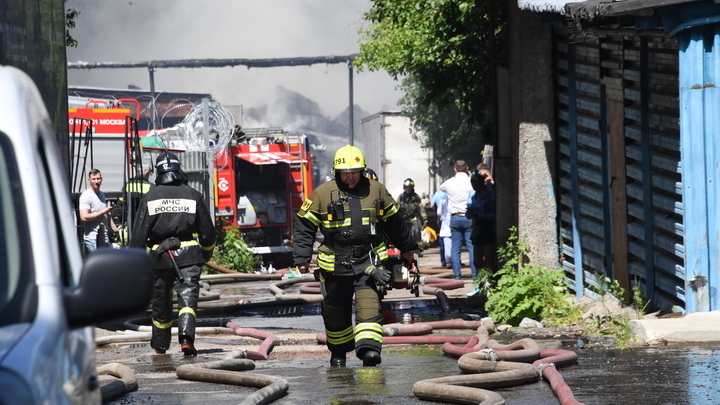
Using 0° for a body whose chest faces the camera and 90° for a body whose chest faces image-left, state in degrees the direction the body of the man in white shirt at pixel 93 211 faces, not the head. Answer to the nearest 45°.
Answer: approximately 315°

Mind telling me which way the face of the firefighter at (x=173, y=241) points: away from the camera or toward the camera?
away from the camera

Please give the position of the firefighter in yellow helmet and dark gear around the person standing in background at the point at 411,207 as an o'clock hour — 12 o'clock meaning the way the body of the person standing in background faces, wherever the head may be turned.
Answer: The firefighter in yellow helmet and dark gear is roughly at 12 o'clock from the person standing in background.

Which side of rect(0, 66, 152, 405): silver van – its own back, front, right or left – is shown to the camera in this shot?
front

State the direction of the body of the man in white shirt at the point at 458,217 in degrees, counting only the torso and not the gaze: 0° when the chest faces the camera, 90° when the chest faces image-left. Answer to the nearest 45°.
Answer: approximately 180°

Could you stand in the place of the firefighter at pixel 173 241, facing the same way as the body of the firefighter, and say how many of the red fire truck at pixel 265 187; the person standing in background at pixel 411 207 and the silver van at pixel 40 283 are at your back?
1

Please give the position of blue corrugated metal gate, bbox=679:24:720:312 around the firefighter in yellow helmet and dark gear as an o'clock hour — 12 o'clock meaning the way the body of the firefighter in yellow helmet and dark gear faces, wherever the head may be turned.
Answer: The blue corrugated metal gate is roughly at 9 o'clock from the firefighter in yellow helmet and dark gear.

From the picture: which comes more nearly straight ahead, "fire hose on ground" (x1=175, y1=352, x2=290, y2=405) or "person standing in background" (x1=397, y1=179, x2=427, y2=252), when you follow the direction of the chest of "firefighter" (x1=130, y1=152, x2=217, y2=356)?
the person standing in background

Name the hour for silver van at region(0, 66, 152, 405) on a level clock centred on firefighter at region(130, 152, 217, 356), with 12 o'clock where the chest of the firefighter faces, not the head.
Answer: The silver van is roughly at 6 o'clock from the firefighter.

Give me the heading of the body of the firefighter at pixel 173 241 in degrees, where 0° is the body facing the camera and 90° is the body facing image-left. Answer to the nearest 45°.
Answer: approximately 180°

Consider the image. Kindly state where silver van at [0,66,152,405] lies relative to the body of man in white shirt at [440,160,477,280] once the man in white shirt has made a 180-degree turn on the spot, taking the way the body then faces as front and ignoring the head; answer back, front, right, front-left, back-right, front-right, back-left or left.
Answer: front

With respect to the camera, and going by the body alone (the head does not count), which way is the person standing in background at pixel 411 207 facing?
toward the camera

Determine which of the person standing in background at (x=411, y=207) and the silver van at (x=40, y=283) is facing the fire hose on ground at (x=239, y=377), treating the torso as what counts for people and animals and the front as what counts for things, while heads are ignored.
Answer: the person standing in background

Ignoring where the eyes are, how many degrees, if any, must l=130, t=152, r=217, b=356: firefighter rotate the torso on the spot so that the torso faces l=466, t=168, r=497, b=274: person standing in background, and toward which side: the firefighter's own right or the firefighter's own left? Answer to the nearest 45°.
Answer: approximately 45° to the firefighter's own right
